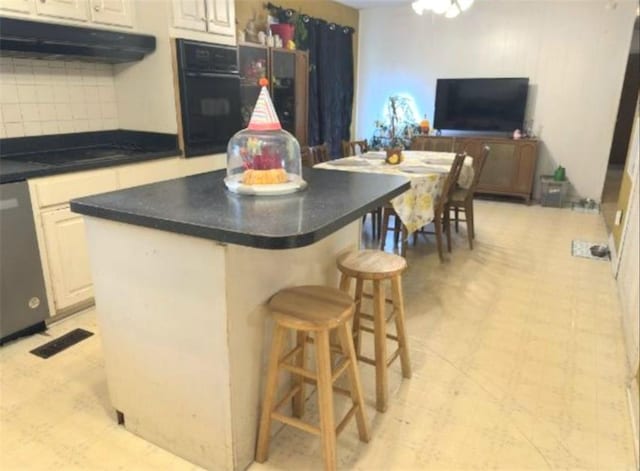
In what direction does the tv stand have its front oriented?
toward the camera

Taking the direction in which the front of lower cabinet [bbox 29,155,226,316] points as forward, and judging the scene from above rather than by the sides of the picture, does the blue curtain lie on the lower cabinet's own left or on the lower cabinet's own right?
on the lower cabinet's own left

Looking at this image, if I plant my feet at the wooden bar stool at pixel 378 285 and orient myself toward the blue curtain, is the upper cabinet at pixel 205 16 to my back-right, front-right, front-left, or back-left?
front-left

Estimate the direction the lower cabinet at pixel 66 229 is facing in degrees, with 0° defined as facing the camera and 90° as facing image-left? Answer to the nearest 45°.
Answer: approximately 315°

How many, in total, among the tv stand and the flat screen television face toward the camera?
2

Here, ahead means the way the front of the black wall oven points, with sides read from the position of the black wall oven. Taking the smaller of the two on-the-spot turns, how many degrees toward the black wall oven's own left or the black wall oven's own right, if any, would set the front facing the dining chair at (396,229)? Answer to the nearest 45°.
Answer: approximately 45° to the black wall oven's own left

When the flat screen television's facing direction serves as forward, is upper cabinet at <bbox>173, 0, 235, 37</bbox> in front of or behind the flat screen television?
in front

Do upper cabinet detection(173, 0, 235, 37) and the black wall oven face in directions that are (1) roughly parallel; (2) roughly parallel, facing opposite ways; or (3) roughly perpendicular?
roughly parallel

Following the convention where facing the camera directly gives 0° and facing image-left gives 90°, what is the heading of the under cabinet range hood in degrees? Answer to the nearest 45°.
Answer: approximately 315°

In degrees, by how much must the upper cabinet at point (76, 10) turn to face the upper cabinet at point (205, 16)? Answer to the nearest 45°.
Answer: approximately 45° to its left

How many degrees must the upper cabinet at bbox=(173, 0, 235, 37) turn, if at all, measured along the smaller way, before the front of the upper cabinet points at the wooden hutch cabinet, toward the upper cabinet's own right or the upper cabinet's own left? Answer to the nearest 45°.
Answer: approximately 90° to the upper cabinet's own left

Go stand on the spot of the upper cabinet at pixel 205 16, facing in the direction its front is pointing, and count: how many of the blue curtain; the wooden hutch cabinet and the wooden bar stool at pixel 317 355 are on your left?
2

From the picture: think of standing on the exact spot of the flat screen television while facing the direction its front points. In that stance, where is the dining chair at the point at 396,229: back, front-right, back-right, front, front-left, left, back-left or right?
front

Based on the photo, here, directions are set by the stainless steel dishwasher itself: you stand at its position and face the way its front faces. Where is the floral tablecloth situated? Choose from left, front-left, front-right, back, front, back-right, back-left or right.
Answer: front-left

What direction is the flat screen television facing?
toward the camera
